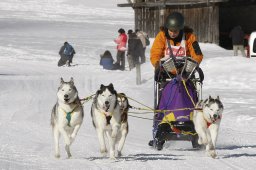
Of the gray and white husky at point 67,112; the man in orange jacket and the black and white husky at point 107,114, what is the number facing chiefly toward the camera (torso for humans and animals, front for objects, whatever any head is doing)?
3

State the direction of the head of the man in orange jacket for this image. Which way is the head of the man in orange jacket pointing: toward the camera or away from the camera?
toward the camera

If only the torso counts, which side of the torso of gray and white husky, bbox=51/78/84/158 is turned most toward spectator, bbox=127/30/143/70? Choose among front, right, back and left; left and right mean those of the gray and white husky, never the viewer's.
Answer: back

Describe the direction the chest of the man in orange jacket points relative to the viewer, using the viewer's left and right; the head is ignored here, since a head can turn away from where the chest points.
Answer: facing the viewer

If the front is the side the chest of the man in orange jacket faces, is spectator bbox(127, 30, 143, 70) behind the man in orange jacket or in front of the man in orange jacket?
behind

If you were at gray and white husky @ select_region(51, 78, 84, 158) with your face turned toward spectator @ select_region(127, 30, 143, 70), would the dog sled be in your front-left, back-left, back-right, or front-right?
front-right

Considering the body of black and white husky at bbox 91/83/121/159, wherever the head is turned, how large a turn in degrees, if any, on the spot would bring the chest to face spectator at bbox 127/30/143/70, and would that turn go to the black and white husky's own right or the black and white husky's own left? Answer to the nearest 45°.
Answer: approximately 180°

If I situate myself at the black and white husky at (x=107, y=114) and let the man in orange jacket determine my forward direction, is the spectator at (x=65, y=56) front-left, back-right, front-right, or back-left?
front-left

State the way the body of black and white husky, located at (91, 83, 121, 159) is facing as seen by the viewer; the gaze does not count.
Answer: toward the camera

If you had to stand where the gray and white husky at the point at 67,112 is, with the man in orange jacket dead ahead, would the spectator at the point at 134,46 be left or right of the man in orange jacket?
left

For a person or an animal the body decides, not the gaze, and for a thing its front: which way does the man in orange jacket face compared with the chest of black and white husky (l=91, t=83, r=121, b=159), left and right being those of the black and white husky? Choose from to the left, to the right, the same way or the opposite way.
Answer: the same way

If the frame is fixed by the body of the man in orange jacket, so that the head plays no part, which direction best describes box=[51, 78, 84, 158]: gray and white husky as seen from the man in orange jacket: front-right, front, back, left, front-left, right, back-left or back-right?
front-right

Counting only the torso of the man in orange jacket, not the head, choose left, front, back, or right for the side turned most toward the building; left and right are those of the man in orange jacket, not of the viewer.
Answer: back

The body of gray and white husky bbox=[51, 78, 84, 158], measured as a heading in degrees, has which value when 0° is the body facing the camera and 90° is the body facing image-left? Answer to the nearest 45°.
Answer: approximately 0°

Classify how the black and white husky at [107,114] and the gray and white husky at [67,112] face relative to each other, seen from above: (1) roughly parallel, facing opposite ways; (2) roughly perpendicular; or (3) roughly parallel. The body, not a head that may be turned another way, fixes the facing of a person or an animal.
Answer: roughly parallel

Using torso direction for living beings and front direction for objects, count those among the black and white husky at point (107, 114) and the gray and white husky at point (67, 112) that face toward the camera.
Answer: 2
